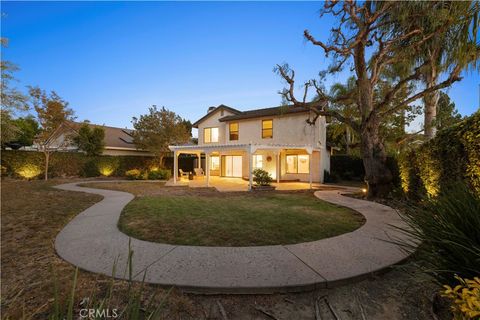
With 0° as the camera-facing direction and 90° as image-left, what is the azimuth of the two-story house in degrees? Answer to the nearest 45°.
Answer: approximately 180°

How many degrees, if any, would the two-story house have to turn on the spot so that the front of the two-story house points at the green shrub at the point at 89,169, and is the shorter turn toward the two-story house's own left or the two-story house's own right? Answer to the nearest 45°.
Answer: approximately 90° to the two-story house's own left

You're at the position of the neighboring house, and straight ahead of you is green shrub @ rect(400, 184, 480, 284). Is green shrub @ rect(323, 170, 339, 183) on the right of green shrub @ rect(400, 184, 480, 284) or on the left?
left

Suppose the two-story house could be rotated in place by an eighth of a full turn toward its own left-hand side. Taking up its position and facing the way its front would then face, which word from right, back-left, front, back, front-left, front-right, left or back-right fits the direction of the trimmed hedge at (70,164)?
front-left

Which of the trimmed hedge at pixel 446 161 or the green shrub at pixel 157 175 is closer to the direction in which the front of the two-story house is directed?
the green shrub

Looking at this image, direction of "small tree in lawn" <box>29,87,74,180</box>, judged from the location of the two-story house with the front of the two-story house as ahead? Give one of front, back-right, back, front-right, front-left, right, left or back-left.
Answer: left

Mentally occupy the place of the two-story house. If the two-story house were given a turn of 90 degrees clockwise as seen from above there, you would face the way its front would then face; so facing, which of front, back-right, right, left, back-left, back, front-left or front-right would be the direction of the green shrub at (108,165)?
back

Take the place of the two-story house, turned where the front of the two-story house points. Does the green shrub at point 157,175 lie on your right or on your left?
on your left

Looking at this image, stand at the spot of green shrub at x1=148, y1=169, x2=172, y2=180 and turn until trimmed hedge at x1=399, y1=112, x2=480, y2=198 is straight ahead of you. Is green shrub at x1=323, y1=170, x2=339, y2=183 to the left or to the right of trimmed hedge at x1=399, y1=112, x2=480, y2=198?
left
